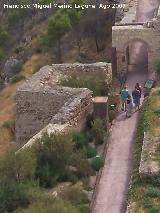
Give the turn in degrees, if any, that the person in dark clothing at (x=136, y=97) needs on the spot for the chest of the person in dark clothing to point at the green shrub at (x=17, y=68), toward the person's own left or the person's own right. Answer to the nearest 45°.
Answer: approximately 45° to the person's own left

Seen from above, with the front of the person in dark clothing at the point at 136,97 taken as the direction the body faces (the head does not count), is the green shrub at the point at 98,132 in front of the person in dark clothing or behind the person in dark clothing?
behind

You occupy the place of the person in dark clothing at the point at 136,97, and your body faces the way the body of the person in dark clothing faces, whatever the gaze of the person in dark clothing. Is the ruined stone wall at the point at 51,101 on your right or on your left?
on your left

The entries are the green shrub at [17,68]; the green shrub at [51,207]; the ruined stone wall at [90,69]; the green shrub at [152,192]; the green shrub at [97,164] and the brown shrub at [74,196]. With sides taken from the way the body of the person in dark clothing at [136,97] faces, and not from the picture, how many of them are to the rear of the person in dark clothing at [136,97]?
4

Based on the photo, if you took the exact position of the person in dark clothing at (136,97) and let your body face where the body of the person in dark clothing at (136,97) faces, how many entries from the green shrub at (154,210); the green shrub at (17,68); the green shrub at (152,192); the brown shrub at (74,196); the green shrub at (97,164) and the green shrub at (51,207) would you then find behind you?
5

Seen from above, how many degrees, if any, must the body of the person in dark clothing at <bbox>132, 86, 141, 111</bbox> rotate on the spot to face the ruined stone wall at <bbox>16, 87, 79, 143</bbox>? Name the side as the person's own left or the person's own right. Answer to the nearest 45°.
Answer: approximately 90° to the person's own left

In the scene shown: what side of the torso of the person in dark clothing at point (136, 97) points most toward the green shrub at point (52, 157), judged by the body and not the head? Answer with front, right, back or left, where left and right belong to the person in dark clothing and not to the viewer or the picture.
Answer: back

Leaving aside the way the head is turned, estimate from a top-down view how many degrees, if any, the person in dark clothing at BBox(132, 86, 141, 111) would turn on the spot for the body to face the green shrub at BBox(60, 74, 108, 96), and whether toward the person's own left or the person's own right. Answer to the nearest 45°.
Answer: approximately 90° to the person's own left

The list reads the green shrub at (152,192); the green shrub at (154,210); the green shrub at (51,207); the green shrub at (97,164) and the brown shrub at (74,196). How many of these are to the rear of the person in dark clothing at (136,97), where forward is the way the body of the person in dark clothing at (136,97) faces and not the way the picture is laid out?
5

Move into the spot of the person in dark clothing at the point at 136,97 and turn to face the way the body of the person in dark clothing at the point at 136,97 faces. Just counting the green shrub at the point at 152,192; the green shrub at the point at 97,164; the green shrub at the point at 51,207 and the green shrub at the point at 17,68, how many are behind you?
3
